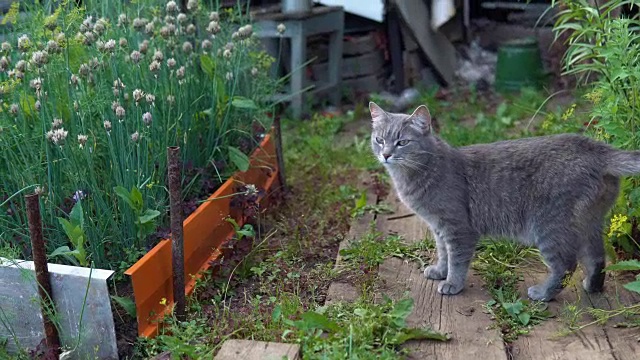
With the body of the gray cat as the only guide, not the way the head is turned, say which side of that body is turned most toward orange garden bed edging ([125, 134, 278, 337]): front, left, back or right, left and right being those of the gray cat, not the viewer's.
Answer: front

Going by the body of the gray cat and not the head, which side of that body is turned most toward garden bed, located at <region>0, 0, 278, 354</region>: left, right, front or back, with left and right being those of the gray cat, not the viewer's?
front

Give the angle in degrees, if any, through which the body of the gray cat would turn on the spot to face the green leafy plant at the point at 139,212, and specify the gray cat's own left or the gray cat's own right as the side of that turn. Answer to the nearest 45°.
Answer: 0° — it already faces it

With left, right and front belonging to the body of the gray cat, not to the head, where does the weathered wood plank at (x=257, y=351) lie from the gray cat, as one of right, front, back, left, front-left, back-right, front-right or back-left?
front-left

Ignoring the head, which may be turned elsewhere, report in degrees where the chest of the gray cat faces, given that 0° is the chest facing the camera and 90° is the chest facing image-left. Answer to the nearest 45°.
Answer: approximately 90°

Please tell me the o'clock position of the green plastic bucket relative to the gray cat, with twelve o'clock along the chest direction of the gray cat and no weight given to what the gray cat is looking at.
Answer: The green plastic bucket is roughly at 3 o'clock from the gray cat.

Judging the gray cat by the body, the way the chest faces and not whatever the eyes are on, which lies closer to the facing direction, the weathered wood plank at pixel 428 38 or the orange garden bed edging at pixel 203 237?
the orange garden bed edging

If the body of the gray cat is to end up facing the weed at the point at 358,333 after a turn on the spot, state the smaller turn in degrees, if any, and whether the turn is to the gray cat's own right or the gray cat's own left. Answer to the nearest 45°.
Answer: approximately 45° to the gray cat's own left

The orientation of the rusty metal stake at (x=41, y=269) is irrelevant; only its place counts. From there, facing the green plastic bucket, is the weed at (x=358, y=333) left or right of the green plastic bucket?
right

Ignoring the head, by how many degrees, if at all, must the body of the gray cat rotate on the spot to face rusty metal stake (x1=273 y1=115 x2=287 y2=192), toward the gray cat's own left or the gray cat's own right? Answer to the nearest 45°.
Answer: approximately 45° to the gray cat's own right

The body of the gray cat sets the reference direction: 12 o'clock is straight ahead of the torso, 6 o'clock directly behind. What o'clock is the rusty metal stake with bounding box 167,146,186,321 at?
The rusty metal stake is roughly at 11 o'clock from the gray cat.

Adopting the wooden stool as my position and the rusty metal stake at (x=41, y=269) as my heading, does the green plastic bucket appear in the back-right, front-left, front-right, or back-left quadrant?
back-left

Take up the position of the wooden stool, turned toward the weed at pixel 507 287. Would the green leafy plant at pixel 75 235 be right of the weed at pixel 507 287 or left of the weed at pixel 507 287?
right

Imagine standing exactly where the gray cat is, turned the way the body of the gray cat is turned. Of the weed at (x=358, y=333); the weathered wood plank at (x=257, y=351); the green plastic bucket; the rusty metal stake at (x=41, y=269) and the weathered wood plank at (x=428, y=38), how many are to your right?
2

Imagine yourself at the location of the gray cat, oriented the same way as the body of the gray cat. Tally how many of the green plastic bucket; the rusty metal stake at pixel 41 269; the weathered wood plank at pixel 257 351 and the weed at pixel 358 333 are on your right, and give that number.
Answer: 1
